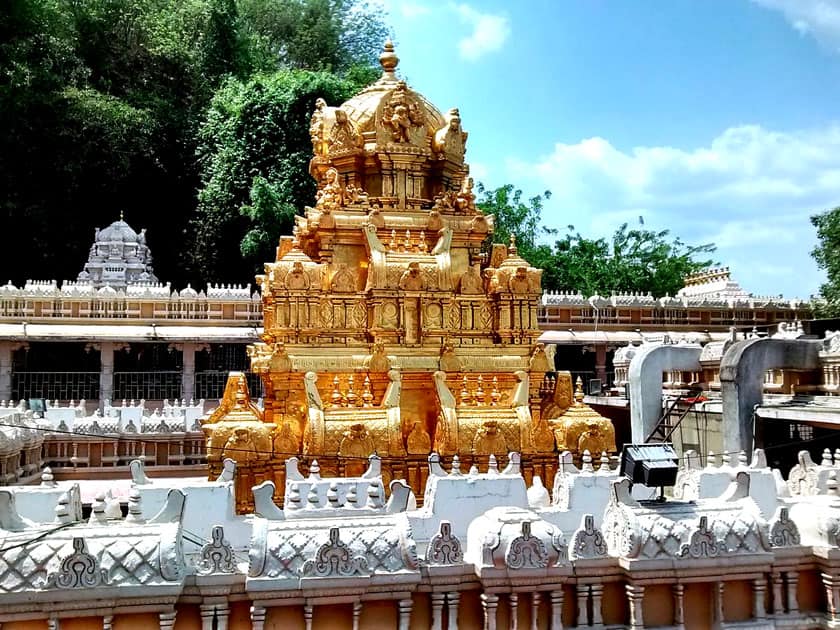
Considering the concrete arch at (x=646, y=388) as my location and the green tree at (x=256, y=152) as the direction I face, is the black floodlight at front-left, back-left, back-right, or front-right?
back-left

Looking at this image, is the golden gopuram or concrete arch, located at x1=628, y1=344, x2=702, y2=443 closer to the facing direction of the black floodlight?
the golden gopuram
